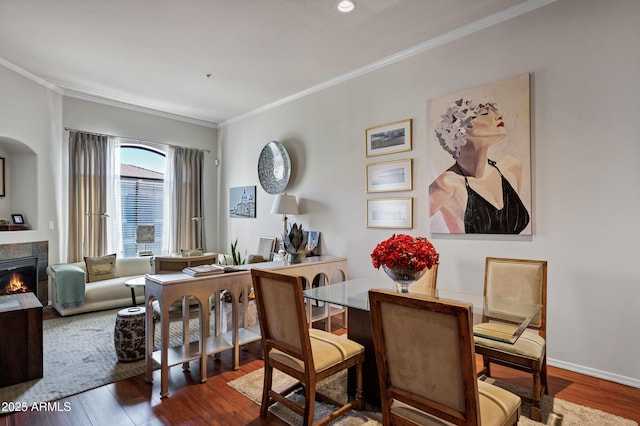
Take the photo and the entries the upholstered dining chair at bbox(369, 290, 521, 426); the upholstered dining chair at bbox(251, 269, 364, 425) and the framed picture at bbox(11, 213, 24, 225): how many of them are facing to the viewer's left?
0

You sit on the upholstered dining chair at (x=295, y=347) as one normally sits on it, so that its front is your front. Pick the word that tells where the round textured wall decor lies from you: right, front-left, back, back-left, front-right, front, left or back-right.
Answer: front-left

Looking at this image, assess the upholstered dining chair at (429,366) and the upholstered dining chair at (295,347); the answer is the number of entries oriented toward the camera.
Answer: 0

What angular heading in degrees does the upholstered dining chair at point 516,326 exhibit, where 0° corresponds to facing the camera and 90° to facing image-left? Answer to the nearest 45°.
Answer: approximately 45°

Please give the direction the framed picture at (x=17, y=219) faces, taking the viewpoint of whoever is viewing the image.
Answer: facing the viewer and to the right of the viewer

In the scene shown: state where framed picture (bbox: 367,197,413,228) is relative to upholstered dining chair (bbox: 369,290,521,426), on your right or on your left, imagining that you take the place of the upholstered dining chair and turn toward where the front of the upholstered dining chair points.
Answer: on your left

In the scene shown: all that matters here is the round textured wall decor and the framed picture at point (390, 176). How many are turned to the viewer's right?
0

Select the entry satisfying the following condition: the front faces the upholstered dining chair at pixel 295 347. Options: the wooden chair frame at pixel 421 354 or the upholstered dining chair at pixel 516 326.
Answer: the upholstered dining chair at pixel 516 326

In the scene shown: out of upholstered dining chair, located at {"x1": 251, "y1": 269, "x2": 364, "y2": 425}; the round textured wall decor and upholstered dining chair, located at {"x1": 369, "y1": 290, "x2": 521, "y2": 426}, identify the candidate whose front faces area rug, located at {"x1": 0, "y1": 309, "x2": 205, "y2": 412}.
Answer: the round textured wall decor

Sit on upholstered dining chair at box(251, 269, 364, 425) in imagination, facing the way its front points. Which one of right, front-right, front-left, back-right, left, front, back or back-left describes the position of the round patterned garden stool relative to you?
left

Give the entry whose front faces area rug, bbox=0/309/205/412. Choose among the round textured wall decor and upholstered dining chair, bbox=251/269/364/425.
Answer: the round textured wall decor

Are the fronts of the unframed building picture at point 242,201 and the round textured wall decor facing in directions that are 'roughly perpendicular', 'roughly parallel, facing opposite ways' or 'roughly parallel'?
roughly parallel

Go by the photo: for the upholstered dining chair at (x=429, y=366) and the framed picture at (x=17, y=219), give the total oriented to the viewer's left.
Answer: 0

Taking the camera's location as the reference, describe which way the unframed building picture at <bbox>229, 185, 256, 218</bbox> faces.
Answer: facing the viewer and to the left of the viewer

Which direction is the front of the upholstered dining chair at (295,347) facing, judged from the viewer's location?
facing away from the viewer and to the right of the viewer

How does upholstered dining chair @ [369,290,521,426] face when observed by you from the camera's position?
facing away from the viewer and to the right of the viewer

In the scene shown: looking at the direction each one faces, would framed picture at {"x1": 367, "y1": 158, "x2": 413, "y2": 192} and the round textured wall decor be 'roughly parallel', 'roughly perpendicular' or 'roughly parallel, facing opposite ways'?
roughly parallel

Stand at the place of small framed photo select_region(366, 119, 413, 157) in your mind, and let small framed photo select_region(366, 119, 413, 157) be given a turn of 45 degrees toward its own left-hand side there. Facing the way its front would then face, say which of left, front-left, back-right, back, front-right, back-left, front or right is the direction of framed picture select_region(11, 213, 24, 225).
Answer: right
